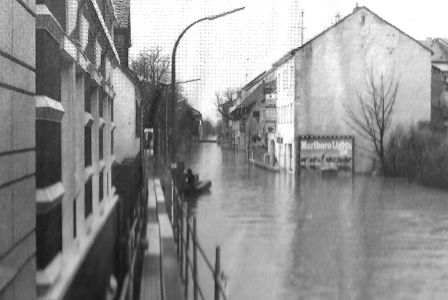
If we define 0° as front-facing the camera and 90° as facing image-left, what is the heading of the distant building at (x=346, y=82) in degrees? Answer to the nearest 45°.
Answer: approximately 90°

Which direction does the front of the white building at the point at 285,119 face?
to the viewer's left

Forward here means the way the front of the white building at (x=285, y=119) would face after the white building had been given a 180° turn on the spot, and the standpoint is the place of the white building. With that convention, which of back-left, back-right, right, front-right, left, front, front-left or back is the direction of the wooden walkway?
right

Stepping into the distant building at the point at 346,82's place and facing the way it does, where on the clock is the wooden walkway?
The wooden walkway is roughly at 9 o'clock from the distant building.

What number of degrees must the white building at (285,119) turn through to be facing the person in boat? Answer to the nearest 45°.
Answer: approximately 90° to its left

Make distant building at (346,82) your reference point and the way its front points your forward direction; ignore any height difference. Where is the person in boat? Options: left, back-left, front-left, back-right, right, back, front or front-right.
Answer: left
